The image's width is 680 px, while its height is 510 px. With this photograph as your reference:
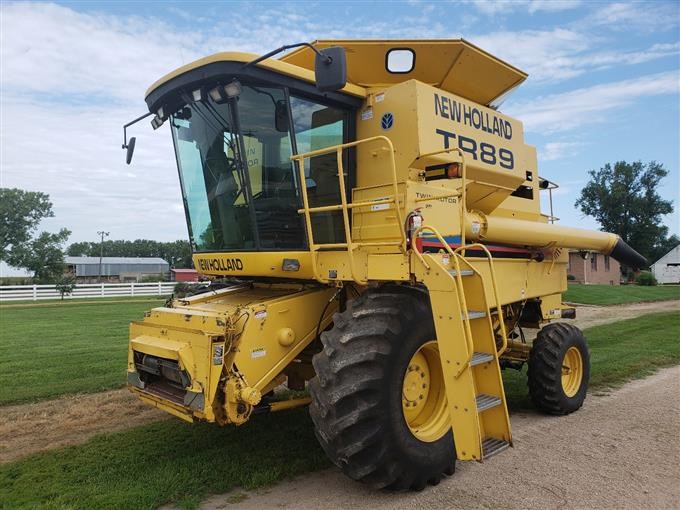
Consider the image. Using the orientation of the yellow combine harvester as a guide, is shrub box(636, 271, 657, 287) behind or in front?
behind

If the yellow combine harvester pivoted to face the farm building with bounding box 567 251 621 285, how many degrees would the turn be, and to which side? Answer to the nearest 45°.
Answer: approximately 180°

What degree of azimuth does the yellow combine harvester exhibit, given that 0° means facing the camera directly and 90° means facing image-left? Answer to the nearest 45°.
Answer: approximately 45°

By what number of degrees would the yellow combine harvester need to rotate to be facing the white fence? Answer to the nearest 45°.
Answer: approximately 90° to its right
